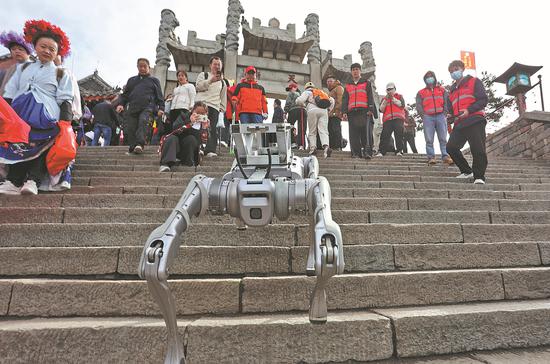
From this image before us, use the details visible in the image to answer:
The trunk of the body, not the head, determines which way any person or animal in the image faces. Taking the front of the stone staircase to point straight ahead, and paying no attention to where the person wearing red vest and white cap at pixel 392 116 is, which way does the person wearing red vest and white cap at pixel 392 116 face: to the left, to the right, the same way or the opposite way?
the same way

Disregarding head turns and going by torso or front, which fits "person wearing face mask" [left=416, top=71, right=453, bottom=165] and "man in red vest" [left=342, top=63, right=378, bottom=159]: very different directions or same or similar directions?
same or similar directions

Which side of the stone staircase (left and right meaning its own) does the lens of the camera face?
front

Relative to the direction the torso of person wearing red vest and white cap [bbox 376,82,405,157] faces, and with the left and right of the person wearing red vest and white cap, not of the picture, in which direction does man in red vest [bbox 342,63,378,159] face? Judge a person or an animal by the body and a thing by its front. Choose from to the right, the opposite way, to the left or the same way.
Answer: the same way

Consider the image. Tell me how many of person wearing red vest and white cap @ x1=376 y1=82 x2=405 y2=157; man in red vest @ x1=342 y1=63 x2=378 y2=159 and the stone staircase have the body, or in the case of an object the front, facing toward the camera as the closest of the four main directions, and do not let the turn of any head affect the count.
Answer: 3

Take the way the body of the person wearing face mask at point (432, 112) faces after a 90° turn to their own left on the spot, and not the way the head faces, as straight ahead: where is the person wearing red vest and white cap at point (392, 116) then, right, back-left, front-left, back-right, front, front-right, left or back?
back-left

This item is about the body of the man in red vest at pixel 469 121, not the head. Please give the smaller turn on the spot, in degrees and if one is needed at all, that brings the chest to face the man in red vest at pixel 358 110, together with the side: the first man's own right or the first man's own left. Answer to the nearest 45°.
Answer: approximately 45° to the first man's own right

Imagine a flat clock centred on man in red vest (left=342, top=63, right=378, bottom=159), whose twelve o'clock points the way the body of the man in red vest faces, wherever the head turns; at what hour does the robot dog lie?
The robot dog is roughly at 12 o'clock from the man in red vest.

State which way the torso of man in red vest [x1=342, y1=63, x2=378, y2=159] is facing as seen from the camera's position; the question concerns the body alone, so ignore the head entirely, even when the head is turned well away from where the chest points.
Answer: toward the camera

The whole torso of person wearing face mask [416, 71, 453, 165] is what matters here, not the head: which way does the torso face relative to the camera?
toward the camera

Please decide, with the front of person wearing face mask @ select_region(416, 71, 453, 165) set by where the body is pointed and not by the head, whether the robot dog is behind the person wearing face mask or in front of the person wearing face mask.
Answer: in front

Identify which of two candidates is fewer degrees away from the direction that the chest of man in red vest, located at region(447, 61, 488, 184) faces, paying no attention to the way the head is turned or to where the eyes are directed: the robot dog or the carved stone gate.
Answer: the robot dog

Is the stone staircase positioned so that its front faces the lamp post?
no

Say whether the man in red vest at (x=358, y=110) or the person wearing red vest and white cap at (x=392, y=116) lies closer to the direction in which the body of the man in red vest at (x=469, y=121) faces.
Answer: the man in red vest

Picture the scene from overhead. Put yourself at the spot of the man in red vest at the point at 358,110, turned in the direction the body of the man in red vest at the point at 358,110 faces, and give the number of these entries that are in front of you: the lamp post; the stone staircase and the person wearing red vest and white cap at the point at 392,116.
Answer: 1
